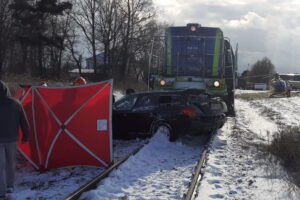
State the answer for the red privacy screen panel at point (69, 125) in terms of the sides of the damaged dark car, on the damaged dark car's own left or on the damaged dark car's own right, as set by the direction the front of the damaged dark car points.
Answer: on the damaged dark car's own left

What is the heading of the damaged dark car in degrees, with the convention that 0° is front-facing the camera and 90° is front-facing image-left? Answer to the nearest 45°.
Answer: approximately 135°

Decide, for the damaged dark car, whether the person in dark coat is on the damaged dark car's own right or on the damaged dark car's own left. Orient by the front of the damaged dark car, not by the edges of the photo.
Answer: on the damaged dark car's own left

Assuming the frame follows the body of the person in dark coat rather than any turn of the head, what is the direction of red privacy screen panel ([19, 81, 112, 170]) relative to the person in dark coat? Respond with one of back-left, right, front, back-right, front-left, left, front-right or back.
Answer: front-right

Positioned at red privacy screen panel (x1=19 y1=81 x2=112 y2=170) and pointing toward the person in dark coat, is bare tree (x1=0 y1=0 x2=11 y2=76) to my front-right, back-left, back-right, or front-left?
back-right

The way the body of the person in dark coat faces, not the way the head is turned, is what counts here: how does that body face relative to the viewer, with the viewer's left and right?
facing away from the viewer

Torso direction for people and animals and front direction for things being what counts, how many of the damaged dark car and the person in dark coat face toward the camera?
0

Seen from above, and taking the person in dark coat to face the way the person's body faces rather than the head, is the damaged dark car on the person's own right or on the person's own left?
on the person's own right

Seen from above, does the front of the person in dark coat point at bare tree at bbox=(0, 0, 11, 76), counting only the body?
yes

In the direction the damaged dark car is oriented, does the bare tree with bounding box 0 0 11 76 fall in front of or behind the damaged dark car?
in front
